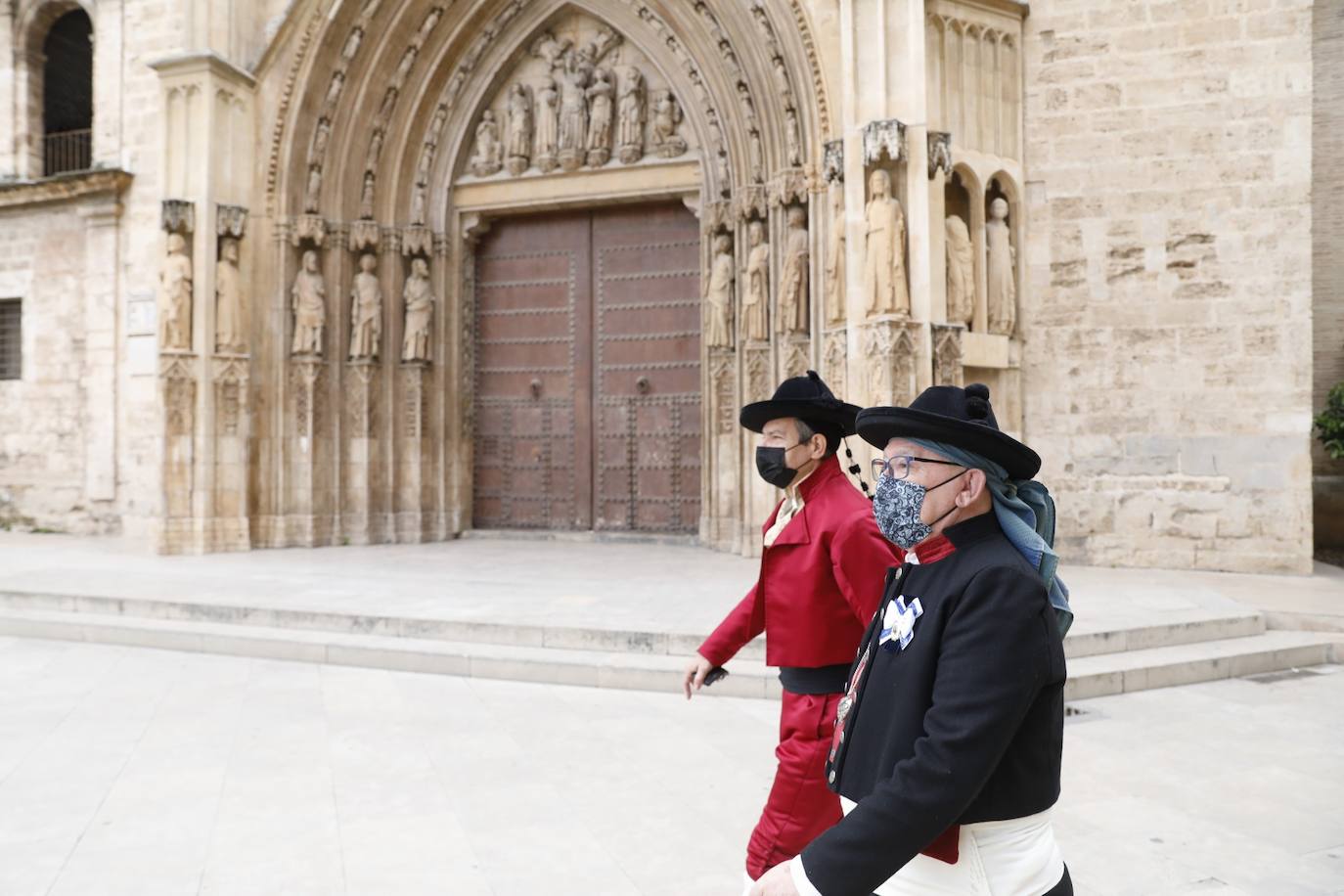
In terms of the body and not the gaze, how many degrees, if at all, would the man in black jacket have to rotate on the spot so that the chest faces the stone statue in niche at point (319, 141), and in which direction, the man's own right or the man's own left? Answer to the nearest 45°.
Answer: approximately 45° to the man's own right

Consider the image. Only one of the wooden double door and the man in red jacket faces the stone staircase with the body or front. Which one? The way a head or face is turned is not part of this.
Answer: the wooden double door

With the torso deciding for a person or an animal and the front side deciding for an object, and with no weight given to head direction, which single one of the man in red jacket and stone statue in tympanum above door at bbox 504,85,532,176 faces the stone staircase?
the stone statue in tympanum above door

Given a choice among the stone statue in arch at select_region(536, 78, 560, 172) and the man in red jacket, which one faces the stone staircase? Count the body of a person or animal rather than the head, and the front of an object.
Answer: the stone statue in arch

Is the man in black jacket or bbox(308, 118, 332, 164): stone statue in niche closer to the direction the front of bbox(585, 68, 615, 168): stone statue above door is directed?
the man in black jacket

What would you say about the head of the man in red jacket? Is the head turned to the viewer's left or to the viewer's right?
to the viewer's left

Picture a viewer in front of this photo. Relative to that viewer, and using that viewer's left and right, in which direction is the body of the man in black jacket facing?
facing to the left of the viewer

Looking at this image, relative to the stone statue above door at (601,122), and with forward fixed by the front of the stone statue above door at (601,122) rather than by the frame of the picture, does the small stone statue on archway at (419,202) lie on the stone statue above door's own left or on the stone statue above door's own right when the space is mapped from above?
on the stone statue above door's own right

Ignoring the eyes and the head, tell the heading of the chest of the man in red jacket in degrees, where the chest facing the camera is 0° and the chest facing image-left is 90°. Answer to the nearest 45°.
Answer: approximately 45°

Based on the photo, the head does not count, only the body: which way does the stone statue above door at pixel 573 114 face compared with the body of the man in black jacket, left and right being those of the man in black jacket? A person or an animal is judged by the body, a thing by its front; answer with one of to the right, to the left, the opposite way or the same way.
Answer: to the left
